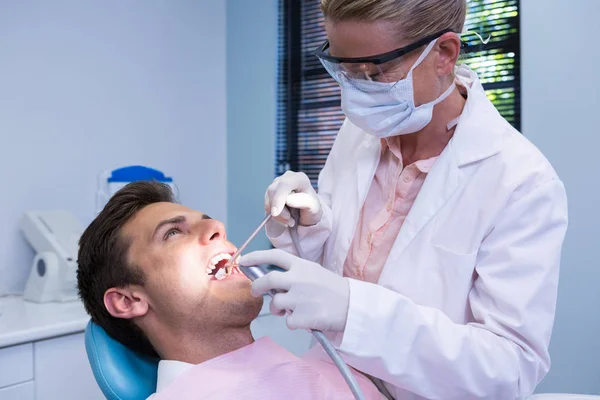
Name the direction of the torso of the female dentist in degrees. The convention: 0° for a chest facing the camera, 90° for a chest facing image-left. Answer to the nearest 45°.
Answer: approximately 45°

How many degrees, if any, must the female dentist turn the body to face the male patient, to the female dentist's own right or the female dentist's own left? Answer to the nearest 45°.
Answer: approximately 45° to the female dentist's own right

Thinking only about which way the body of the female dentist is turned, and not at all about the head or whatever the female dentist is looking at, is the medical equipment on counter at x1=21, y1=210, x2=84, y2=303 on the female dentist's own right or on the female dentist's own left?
on the female dentist's own right

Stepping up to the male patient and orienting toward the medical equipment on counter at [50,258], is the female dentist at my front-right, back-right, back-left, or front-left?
back-right

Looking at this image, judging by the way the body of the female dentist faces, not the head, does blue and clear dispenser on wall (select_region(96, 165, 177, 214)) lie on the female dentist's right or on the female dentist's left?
on the female dentist's right
